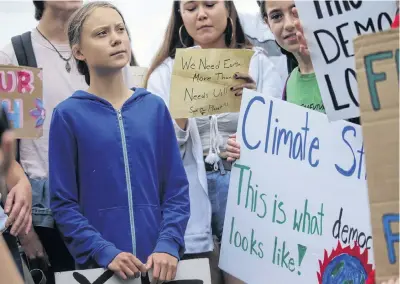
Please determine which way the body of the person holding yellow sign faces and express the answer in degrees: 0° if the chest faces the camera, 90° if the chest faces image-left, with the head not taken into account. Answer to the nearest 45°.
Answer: approximately 0°

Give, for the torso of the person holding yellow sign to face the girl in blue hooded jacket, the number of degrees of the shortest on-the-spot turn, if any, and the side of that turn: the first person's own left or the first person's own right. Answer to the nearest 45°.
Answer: approximately 45° to the first person's own right
